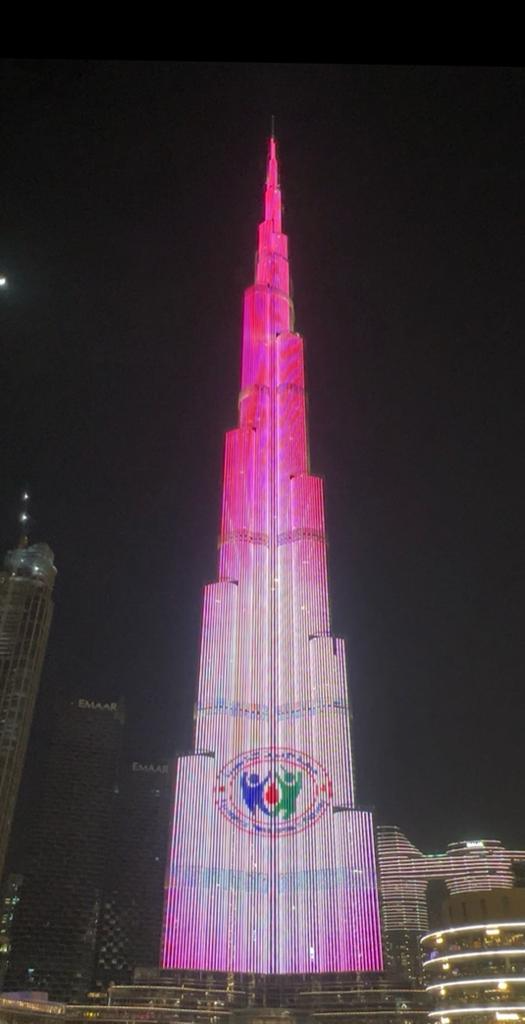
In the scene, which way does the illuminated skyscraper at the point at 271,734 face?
toward the camera

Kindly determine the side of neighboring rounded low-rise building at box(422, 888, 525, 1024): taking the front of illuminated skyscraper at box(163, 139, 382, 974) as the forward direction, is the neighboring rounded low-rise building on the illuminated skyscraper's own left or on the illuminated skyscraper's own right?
on the illuminated skyscraper's own left
